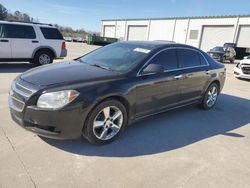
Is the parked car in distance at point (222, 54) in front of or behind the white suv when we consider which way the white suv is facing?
behind

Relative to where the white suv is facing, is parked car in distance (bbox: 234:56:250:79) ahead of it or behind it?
behind

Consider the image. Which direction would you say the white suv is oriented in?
to the viewer's left

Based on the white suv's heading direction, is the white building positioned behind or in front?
behind
